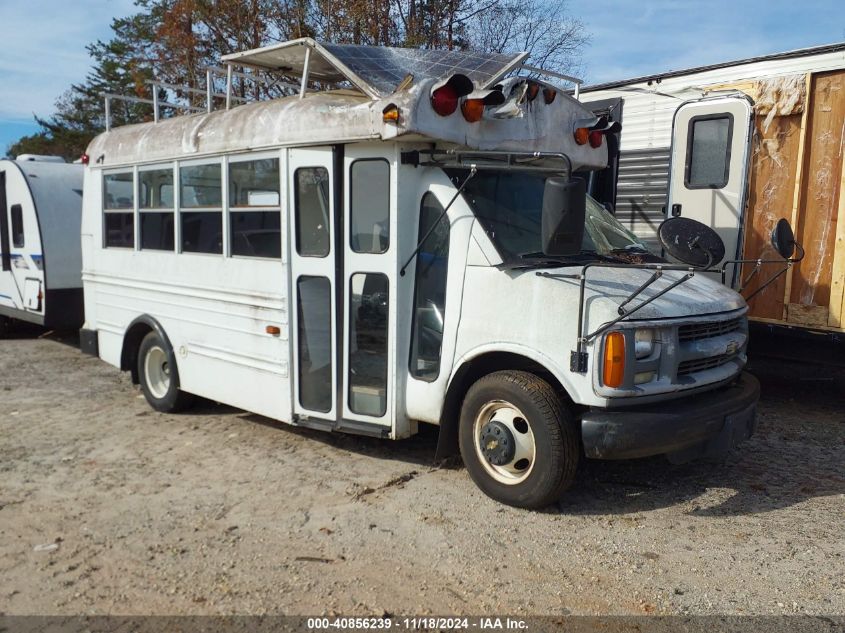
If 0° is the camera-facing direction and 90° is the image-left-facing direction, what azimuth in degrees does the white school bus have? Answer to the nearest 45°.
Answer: approximately 315°

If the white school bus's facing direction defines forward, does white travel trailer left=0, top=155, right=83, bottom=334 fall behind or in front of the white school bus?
behind

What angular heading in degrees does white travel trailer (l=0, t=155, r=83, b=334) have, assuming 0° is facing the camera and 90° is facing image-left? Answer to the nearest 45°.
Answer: approximately 315°

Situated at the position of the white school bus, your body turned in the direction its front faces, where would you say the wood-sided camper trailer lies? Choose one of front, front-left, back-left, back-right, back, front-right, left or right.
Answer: left

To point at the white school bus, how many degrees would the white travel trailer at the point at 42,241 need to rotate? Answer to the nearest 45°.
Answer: approximately 45° to its right

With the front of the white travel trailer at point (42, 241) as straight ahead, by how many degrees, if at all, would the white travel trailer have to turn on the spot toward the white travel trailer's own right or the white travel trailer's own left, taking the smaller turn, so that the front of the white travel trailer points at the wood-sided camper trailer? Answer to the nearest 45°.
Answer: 0° — it already faces it
